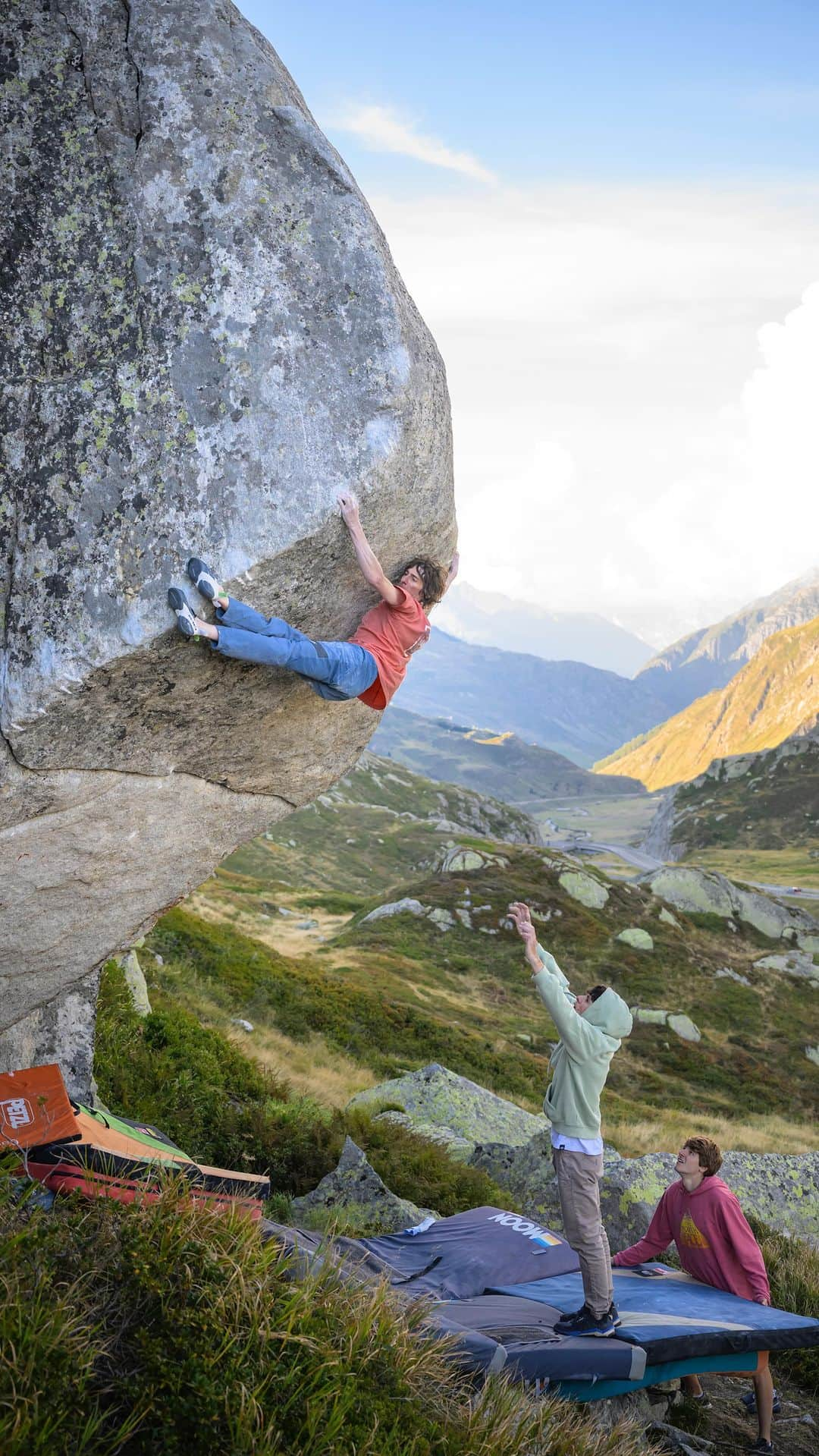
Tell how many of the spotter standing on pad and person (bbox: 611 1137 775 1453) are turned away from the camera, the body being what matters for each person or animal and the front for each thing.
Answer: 0

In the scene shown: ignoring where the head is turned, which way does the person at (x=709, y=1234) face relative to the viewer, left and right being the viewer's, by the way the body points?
facing the viewer and to the left of the viewer

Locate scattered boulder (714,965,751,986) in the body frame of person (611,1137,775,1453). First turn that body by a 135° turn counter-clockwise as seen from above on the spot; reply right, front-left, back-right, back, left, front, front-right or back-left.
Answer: left

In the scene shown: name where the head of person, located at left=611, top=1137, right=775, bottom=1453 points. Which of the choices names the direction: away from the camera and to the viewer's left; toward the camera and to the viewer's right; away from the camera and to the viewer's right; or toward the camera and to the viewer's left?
toward the camera and to the viewer's left

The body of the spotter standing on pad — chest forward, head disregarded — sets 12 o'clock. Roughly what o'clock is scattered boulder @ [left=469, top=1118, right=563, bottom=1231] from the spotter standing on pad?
The scattered boulder is roughly at 3 o'clock from the spotter standing on pad.

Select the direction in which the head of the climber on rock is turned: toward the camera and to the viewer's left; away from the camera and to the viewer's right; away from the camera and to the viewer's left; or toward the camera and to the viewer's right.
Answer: toward the camera and to the viewer's left

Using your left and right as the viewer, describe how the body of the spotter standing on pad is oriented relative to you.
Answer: facing to the left of the viewer

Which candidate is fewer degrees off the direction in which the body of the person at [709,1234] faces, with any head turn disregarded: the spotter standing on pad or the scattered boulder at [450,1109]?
the spotter standing on pad
